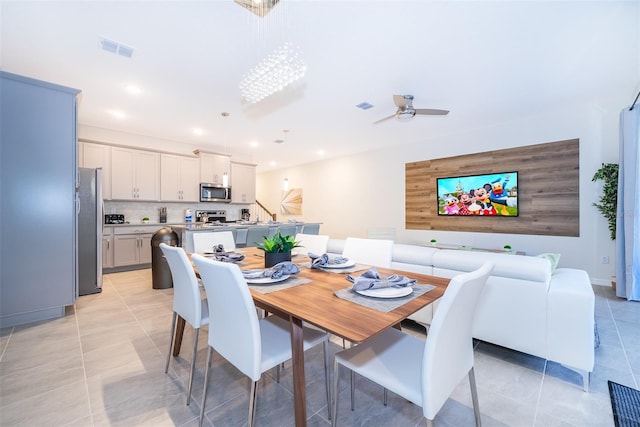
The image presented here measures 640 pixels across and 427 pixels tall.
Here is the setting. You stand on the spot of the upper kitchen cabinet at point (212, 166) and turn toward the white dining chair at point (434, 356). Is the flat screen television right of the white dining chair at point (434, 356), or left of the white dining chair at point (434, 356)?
left

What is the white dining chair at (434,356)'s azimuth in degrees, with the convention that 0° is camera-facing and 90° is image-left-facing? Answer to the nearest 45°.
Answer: approximately 135°

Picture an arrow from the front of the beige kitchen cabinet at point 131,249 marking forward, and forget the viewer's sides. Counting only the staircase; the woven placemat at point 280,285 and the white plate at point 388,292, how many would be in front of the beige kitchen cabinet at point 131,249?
2

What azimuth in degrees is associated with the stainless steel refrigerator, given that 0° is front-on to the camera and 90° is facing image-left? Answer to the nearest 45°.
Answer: approximately 270°

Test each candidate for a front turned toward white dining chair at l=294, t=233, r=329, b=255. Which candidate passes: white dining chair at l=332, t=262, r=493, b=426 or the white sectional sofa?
white dining chair at l=332, t=262, r=493, b=426

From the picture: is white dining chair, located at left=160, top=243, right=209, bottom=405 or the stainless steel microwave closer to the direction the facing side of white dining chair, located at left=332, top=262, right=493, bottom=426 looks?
the stainless steel microwave

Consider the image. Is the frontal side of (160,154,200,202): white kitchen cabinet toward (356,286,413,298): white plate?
yes
